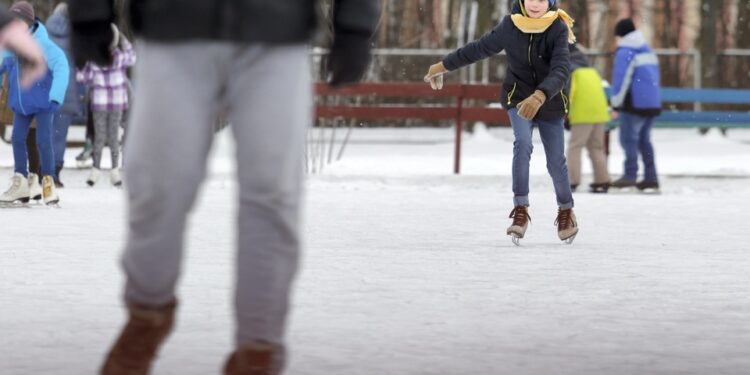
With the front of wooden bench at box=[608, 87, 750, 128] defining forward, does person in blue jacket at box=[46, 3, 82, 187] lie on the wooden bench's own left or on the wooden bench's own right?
on the wooden bench's own right

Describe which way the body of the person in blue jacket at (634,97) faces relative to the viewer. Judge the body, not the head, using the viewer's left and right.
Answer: facing away from the viewer and to the left of the viewer

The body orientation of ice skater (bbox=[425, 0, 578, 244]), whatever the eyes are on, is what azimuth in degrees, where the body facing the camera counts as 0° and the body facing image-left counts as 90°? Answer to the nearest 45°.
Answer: approximately 0°

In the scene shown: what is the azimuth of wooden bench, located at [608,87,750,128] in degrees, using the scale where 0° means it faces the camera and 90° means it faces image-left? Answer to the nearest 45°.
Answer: approximately 0°

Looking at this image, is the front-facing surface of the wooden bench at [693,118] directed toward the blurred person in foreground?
yes

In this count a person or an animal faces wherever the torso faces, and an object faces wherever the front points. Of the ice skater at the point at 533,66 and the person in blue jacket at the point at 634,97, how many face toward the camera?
1

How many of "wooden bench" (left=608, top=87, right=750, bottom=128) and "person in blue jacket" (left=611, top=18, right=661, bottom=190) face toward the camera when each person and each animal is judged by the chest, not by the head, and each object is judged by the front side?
1
